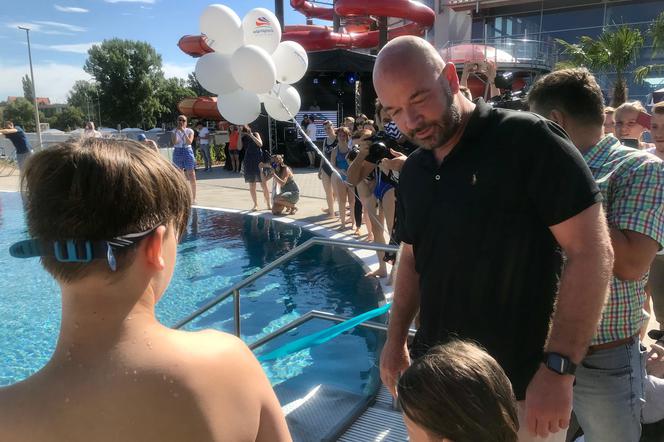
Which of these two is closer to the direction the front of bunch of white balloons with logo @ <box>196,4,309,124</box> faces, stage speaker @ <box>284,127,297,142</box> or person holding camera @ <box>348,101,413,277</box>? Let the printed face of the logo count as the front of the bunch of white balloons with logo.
the person holding camera

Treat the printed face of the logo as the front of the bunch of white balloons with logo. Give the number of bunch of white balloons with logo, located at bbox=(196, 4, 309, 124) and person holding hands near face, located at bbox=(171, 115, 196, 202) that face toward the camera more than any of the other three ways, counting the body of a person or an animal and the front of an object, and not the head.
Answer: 2

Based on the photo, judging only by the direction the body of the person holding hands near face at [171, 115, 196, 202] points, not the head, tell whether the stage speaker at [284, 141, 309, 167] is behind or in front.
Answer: behind

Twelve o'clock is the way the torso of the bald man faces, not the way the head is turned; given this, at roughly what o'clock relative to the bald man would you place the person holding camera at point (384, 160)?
The person holding camera is roughly at 4 o'clock from the bald man.

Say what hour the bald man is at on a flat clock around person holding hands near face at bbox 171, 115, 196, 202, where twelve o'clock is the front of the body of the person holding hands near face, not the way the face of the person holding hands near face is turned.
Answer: The bald man is roughly at 12 o'clock from the person holding hands near face.

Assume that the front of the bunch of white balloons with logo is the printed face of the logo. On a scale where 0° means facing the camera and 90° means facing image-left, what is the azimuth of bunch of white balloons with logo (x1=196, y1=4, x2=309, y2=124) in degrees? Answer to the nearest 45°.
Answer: approximately 0°

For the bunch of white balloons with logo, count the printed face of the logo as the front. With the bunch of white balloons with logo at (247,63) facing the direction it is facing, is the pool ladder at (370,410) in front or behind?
in front

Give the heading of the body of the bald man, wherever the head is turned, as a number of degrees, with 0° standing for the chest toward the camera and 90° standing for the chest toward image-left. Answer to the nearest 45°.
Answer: approximately 45°

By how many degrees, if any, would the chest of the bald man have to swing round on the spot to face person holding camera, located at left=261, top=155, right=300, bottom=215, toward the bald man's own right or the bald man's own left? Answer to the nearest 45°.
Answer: approximately 90° to the bald man's own right

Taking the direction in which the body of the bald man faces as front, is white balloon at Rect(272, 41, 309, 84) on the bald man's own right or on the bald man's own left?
on the bald man's own right

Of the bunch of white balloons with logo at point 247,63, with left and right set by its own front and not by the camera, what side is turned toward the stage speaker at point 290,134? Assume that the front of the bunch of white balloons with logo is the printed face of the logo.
back

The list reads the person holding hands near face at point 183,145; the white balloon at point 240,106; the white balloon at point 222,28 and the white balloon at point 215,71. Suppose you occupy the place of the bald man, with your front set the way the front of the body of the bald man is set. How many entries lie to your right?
4
